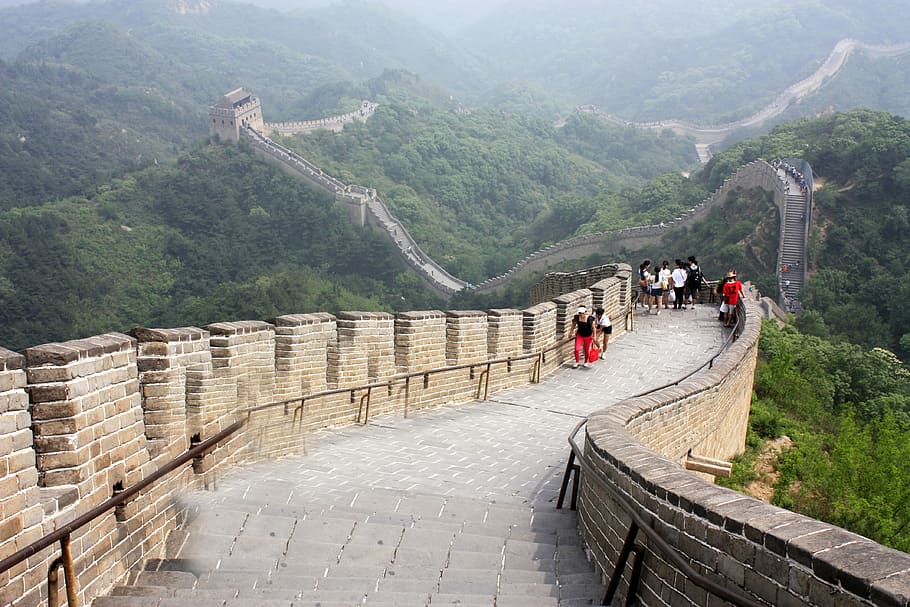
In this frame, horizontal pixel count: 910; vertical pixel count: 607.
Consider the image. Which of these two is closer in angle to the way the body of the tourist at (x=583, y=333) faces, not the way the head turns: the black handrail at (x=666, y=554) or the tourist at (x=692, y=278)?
the black handrail

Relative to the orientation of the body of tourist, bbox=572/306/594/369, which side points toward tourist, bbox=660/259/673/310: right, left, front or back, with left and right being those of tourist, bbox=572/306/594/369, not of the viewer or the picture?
back

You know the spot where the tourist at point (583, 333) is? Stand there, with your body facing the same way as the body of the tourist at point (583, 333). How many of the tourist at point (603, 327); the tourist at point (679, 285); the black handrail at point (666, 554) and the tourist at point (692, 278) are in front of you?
1

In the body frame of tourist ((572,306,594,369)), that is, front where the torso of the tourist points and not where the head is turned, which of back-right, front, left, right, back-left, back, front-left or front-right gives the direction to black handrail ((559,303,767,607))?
front

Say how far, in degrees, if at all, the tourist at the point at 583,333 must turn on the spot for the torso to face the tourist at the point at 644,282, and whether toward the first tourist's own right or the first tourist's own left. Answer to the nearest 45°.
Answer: approximately 180°

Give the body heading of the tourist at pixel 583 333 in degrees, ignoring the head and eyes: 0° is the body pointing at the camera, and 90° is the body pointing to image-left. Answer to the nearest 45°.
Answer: approximately 0°
